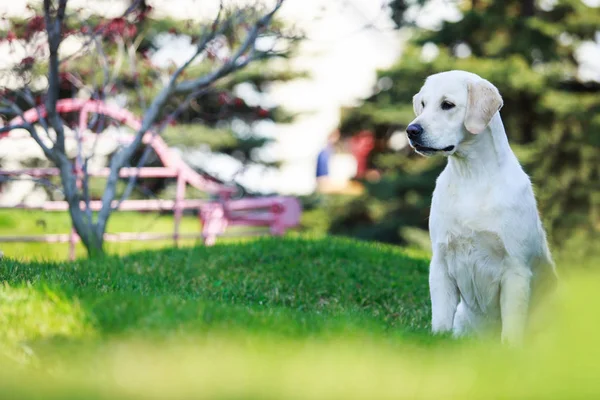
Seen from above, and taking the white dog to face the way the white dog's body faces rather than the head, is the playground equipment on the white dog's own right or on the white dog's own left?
on the white dog's own right

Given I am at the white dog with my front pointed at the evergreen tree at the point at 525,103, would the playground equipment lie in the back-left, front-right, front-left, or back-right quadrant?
front-left

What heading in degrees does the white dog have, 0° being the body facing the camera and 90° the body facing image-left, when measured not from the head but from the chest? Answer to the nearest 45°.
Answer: approximately 45°

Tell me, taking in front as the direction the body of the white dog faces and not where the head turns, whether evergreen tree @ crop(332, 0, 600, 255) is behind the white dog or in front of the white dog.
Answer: behind

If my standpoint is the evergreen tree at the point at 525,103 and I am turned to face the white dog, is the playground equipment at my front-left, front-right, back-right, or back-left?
front-right
